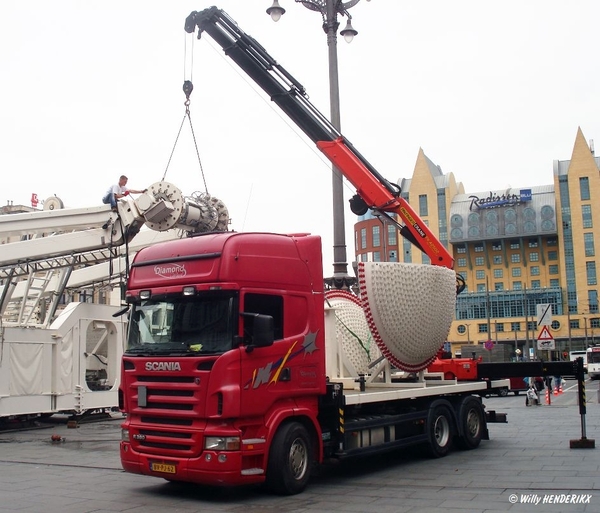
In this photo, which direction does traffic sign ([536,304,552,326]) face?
toward the camera

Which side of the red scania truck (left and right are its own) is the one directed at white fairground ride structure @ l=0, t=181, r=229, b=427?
right

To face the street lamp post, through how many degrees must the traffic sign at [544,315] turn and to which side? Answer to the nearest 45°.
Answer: approximately 45° to its right

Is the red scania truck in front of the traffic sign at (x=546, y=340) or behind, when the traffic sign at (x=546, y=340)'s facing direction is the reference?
in front

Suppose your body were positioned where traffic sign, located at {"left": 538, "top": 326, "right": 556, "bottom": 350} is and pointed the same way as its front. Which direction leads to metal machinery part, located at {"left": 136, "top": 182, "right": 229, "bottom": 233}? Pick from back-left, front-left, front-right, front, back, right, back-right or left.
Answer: front-right

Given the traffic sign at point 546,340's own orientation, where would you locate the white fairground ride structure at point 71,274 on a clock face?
The white fairground ride structure is roughly at 2 o'clock from the traffic sign.

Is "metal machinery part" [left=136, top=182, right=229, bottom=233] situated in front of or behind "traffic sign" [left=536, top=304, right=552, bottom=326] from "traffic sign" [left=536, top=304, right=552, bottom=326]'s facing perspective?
in front

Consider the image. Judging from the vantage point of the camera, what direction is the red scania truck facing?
facing the viewer and to the left of the viewer

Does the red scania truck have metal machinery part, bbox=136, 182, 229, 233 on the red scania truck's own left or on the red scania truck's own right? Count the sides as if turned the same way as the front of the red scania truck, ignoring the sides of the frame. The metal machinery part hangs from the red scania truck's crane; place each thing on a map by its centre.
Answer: on the red scania truck's own right

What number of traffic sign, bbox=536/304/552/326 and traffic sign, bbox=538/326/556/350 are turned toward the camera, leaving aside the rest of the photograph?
2

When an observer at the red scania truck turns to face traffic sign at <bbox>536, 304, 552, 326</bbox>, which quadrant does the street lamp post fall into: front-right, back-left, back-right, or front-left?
front-left
